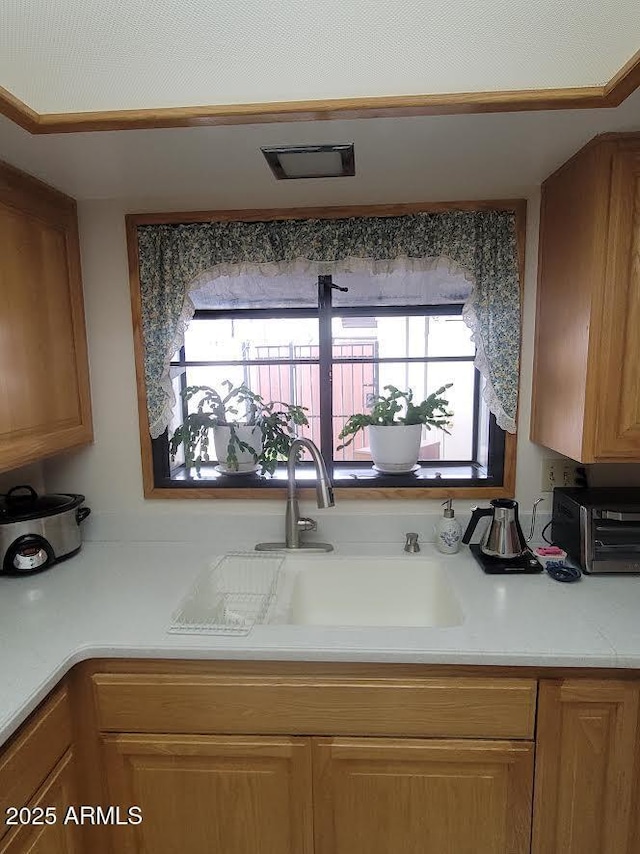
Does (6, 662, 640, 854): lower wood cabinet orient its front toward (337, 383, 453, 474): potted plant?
no

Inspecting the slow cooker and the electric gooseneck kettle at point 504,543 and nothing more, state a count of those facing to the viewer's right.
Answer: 1

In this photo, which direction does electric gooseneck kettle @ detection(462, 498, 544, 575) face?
to the viewer's right

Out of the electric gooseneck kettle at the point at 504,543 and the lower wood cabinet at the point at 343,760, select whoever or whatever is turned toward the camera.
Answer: the lower wood cabinet

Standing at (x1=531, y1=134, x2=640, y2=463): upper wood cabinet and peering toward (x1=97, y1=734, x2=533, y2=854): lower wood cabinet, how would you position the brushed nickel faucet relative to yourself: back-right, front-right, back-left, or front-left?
front-right

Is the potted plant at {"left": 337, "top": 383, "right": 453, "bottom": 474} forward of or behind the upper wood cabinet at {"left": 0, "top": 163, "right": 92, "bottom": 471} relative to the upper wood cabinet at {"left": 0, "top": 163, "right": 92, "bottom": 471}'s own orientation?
forward

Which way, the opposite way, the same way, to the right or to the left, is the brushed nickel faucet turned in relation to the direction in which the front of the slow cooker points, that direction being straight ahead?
the same way

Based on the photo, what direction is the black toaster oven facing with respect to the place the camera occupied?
facing the viewer

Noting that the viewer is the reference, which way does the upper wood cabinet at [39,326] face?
facing the viewer and to the right of the viewer

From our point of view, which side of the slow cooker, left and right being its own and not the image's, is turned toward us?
front

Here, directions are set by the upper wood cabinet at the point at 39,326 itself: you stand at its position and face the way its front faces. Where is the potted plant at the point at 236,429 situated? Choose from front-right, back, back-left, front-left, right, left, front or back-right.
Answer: front-left

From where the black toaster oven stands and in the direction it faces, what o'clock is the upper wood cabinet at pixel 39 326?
The upper wood cabinet is roughly at 2 o'clock from the black toaster oven.

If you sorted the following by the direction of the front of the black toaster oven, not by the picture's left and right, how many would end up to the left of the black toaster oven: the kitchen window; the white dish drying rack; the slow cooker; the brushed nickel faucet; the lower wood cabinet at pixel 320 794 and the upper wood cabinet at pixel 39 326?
0
